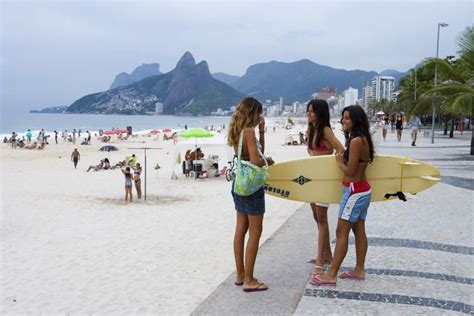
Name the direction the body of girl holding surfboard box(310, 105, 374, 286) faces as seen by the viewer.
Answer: to the viewer's left

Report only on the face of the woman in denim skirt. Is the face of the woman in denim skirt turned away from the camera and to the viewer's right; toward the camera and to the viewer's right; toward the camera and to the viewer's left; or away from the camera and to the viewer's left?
away from the camera and to the viewer's right

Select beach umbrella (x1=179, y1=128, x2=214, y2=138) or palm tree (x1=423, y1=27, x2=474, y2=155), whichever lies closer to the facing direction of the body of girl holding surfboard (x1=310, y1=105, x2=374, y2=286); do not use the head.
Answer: the beach umbrella

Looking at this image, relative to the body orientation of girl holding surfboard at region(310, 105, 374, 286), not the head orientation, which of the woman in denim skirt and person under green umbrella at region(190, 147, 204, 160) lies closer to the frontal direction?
the woman in denim skirt

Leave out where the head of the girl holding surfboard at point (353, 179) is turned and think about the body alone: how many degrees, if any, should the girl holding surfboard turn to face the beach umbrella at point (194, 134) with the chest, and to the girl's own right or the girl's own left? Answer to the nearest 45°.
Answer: approximately 45° to the girl's own right

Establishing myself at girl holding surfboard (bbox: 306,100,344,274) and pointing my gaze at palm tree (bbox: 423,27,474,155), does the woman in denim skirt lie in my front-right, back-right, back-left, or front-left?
back-left

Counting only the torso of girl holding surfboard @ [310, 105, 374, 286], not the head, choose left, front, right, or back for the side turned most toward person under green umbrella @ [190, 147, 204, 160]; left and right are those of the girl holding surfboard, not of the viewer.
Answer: right

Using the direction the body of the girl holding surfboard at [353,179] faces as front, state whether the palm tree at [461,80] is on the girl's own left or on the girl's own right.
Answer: on the girl's own right
